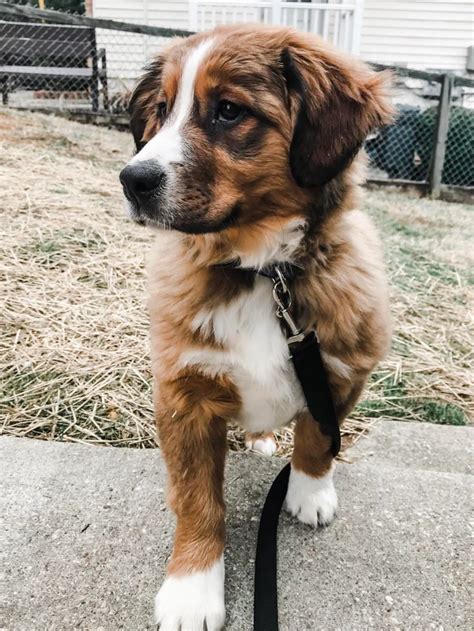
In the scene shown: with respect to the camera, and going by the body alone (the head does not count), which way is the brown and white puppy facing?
toward the camera

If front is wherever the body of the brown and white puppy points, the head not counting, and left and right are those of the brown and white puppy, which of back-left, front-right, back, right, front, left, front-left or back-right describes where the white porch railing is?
back

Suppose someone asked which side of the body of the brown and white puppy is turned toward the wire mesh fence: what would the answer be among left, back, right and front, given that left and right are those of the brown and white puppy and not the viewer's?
back
